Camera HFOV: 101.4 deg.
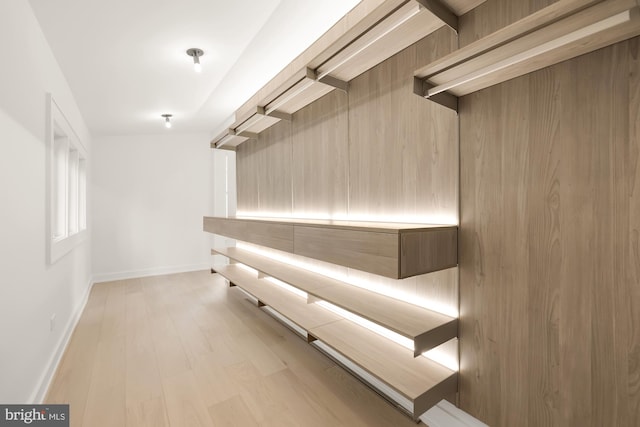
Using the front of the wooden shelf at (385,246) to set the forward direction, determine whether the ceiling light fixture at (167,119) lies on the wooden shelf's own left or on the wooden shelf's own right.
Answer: on the wooden shelf's own right

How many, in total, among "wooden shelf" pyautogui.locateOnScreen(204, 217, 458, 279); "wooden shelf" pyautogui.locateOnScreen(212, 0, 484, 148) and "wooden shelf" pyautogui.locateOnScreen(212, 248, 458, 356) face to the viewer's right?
0

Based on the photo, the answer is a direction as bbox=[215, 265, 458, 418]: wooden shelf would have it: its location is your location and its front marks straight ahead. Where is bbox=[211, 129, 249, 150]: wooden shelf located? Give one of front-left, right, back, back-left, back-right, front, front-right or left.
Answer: right

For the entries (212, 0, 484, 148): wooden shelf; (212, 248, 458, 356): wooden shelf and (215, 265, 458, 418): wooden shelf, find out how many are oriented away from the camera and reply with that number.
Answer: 0

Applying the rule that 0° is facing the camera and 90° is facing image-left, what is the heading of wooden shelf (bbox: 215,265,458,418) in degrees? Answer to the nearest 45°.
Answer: approximately 45°

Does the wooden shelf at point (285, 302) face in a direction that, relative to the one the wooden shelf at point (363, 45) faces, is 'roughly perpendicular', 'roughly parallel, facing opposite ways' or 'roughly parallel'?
roughly parallel

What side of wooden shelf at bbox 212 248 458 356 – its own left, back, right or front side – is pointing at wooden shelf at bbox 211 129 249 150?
right

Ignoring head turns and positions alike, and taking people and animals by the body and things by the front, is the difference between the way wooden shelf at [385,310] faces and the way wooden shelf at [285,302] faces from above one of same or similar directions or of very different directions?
same or similar directions

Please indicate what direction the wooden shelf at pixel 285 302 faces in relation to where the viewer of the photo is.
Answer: facing the viewer and to the left of the viewer
